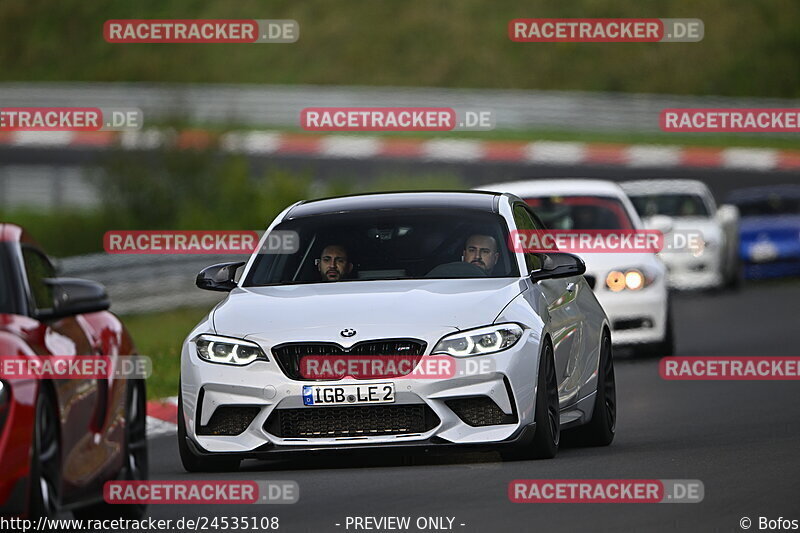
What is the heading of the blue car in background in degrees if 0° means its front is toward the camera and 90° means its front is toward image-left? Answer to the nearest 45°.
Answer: approximately 0°

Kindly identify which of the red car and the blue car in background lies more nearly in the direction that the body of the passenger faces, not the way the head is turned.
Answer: the red car

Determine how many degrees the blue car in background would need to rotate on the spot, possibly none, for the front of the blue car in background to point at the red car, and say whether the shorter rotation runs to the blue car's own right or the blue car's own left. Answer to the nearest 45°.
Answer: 0° — it already faces it

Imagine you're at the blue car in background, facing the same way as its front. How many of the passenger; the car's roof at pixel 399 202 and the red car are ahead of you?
3

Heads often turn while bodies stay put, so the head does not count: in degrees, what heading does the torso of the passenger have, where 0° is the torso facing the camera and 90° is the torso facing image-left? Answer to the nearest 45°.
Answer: approximately 0°
